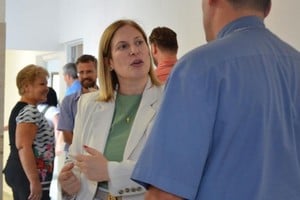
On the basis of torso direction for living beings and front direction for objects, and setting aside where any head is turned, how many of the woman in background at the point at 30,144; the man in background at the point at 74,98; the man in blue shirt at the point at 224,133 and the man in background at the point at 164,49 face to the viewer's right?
1

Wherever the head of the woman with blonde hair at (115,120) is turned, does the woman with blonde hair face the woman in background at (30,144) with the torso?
no

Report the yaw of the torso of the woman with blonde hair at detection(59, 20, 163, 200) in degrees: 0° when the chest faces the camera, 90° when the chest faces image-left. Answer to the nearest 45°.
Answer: approximately 315°

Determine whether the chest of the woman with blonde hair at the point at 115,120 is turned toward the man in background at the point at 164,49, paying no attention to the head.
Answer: no

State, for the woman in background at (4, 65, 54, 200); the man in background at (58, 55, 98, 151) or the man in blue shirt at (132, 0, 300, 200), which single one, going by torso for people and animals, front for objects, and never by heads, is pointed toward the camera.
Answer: the man in background

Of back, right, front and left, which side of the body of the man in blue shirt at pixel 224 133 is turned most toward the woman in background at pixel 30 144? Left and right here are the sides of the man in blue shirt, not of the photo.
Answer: front

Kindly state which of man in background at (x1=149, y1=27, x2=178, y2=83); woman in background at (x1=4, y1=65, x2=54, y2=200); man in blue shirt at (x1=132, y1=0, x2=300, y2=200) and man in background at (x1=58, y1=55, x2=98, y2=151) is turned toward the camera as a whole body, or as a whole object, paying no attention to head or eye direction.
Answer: man in background at (x1=58, y1=55, x2=98, y2=151)

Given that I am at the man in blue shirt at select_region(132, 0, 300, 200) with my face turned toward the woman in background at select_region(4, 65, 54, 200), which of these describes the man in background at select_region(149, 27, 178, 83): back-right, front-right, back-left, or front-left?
front-right

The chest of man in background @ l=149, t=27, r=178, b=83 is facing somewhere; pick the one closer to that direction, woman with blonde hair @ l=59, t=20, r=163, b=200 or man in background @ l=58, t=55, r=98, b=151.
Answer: the man in background

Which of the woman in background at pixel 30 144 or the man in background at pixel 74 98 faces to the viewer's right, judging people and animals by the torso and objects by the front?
the woman in background

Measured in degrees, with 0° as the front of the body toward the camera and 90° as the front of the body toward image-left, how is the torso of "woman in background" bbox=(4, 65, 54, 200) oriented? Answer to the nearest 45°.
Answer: approximately 270°

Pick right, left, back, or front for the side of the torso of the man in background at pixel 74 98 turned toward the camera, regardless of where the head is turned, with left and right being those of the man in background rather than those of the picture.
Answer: front

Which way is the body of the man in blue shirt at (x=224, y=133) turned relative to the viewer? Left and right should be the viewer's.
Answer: facing away from the viewer and to the left of the viewer

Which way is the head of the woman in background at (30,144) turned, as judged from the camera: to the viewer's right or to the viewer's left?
to the viewer's right
